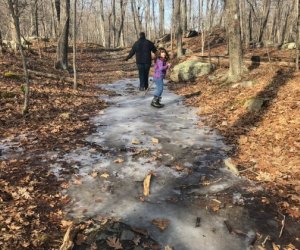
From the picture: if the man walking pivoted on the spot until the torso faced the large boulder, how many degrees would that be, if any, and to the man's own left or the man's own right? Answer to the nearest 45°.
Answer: approximately 45° to the man's own right

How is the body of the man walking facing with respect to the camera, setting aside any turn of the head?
away from the camera

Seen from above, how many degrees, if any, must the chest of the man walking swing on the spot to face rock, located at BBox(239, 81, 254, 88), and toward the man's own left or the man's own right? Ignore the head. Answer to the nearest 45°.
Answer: approximately 135° to the man's own right

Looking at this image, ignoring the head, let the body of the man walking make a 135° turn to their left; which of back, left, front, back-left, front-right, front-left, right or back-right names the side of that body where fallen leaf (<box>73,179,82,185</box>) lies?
front-left

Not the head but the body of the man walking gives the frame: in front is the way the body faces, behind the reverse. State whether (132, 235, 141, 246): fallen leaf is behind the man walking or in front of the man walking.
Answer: behind

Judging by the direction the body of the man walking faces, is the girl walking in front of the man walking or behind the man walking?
behind

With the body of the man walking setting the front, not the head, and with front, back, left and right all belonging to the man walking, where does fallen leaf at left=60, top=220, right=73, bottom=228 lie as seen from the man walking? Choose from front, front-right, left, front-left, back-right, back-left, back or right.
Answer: back
